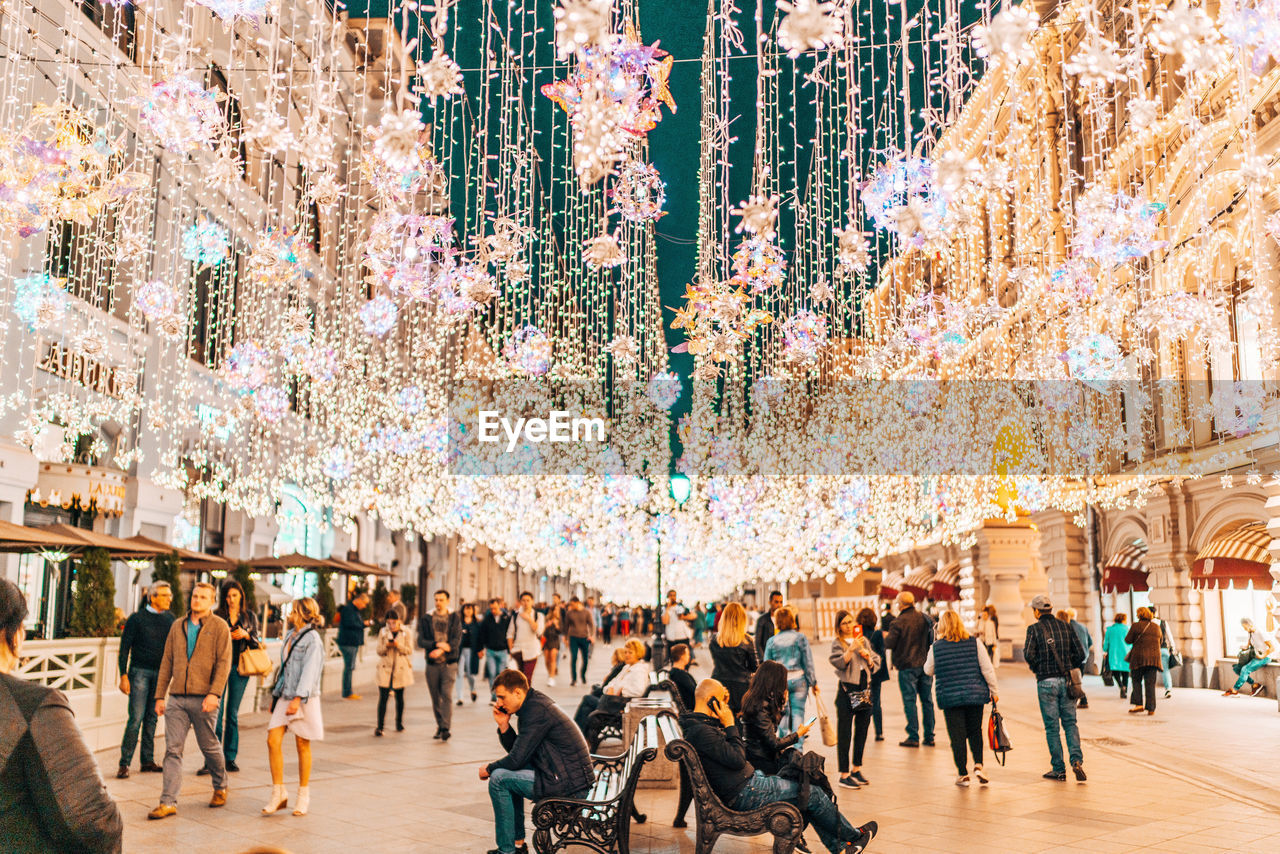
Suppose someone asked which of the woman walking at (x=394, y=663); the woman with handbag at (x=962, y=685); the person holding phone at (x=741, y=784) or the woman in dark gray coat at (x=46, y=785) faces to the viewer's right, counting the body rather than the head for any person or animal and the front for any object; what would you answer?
the person holding phone

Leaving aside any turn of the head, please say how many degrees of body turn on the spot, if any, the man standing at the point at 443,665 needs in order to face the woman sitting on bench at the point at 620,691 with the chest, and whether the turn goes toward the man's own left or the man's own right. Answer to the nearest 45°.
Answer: approximately 45° to the man's own left

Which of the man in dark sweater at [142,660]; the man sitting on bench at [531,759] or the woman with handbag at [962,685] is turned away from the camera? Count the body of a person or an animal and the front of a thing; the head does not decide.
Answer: the woman with handbag

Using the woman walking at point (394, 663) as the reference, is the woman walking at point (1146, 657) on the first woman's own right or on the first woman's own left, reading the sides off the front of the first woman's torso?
on the first woman's own left

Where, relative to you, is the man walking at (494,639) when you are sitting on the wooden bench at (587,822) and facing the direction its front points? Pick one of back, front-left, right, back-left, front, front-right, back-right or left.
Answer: right

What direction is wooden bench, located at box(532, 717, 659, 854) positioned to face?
to the viewer's left

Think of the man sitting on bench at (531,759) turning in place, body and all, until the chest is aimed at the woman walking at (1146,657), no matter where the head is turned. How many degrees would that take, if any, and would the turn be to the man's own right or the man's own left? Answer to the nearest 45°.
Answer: approximately 135° to the man's own right

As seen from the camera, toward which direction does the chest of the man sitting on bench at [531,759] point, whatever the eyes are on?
to the viewer's left

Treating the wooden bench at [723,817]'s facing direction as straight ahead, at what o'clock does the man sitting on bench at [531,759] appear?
The man sitting on bench is roughly at 6 o'clock from the wooden bench.

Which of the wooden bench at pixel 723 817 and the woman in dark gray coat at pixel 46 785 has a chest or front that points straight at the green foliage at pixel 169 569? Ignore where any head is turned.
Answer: the woman in dark gray coat

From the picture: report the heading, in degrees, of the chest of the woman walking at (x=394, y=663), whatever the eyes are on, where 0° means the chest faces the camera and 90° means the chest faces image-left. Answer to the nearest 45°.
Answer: approximately 0°

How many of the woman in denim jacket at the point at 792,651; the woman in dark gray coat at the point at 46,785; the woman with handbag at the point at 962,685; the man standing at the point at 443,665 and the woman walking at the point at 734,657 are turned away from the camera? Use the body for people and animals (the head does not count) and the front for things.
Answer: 4

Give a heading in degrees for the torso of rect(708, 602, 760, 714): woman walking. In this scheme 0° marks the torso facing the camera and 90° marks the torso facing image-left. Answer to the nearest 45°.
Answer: approximately 180°

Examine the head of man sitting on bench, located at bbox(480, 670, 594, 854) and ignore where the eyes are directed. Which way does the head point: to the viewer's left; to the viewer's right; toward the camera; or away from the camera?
to the viewer's left
